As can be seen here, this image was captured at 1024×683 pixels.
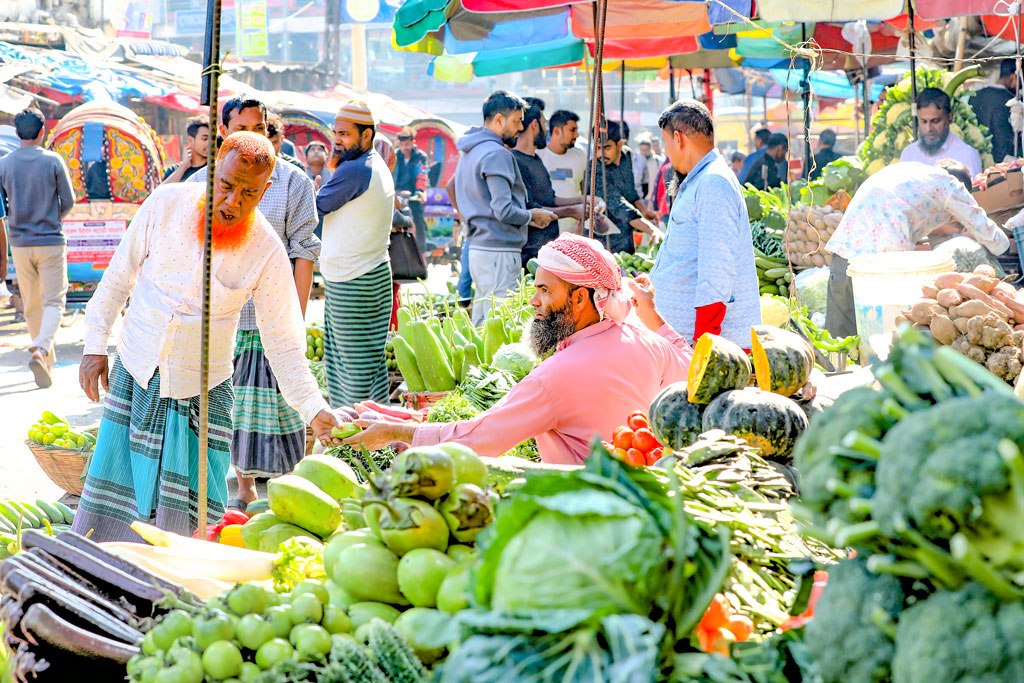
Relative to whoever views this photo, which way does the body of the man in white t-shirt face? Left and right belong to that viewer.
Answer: facing the viewer

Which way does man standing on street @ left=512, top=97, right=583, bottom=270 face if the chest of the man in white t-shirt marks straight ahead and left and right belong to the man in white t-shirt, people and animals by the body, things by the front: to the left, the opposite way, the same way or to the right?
to the left

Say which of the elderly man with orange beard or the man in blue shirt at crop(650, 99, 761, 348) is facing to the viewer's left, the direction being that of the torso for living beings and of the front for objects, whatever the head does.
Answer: the man in blue shirt

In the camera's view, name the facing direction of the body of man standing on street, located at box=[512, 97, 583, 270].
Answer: to the viewer's right

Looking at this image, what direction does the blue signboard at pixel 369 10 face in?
toward the camera

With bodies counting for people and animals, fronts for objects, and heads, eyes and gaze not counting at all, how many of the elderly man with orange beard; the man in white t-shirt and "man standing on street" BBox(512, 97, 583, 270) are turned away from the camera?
0

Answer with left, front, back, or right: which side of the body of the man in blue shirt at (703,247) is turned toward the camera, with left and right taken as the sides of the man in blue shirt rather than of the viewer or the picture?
left

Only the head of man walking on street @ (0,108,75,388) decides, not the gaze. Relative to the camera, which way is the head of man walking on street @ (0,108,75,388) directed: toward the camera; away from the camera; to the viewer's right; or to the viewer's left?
away from the camera

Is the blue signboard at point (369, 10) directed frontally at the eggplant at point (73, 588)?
yes
